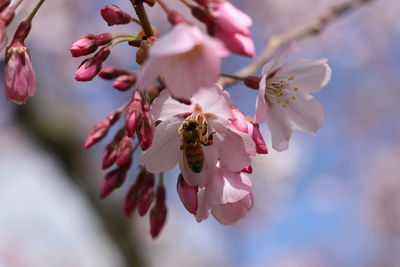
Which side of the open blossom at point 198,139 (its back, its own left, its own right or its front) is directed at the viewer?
front
